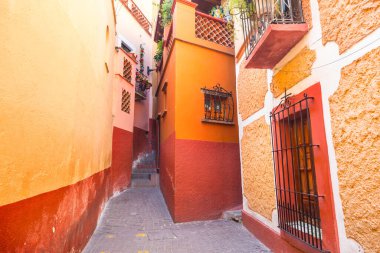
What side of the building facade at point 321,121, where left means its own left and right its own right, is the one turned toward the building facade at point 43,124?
front

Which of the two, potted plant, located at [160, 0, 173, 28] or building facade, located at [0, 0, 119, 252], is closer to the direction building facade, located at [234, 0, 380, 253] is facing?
the building facade

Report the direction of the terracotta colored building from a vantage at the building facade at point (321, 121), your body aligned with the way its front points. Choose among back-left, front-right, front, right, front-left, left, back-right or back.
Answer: right

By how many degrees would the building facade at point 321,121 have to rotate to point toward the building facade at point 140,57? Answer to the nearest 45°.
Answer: approximately 90° to its right

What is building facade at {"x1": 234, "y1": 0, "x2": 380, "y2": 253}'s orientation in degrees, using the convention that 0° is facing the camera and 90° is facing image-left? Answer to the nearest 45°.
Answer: approximately 45°

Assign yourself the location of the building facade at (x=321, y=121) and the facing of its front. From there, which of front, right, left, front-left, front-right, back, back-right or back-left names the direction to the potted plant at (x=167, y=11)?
right
